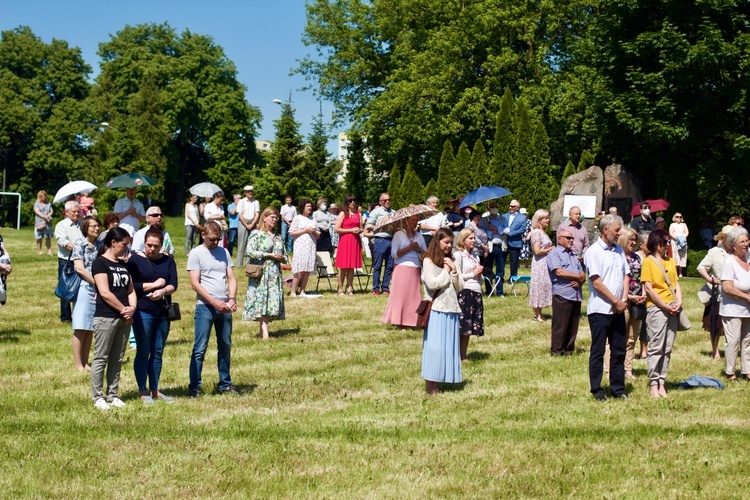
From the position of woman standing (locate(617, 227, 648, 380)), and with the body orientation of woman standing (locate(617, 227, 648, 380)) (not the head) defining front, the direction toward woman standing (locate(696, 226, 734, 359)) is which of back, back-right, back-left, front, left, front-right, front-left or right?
left

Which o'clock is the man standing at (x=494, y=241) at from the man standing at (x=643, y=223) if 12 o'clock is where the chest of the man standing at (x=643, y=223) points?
the man standing at (x=494, y=241) is roughly at 3 o'clock from the man standing at (x=643, y=223).

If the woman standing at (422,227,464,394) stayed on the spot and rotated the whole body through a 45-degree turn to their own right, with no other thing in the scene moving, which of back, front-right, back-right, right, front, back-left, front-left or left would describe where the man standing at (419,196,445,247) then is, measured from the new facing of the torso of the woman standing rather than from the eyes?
back

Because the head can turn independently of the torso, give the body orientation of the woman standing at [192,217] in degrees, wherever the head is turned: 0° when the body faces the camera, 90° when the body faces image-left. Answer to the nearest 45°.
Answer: approximately 315°

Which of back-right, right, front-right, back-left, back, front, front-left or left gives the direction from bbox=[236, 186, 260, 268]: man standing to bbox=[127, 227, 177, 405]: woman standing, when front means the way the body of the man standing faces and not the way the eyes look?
front-right

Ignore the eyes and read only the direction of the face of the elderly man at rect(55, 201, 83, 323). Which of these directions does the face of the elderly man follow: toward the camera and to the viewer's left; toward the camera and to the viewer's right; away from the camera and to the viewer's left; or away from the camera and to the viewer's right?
toward the camera and to the viewer's right

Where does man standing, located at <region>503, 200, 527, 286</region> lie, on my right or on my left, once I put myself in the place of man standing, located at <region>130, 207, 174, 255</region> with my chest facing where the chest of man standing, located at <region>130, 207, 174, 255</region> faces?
on my left

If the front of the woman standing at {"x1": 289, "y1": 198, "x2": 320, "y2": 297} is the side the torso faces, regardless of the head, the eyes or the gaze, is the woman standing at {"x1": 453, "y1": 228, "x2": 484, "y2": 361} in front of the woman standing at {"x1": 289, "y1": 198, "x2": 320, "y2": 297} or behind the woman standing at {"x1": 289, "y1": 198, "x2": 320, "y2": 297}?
in front
